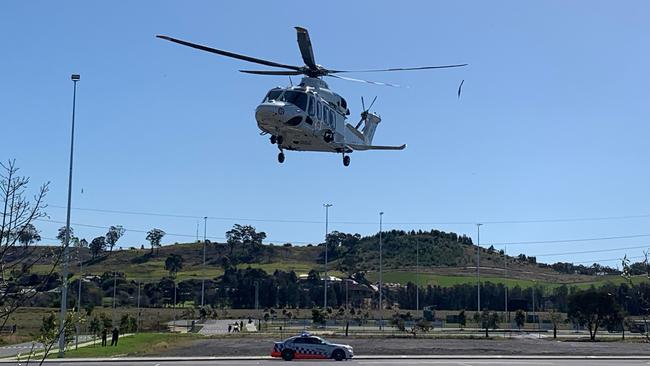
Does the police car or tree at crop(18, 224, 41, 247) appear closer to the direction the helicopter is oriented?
the tree

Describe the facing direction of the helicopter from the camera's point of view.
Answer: facing the viewer and to the left of the viewer
